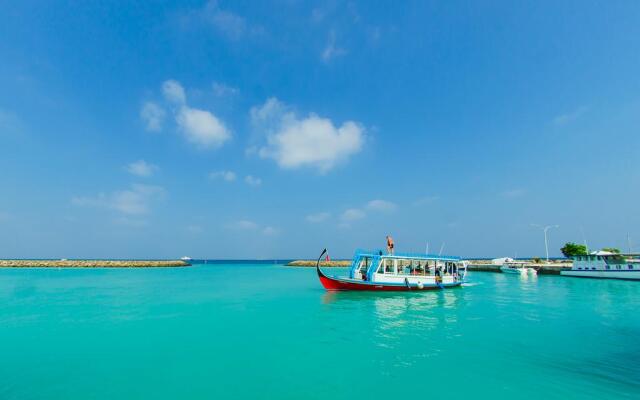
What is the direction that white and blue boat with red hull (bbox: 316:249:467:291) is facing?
to the viewer's left
